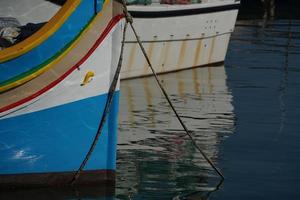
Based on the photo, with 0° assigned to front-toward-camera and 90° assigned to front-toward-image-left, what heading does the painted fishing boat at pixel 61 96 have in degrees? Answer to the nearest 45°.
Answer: approximately 270°
